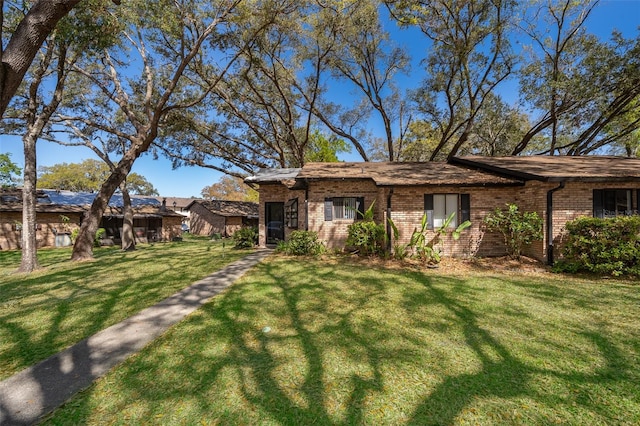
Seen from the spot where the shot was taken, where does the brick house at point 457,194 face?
facing the viewer

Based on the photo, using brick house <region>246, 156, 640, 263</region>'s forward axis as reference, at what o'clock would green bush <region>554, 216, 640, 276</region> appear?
The green bush is roughly at 10 o'clock from the brick house.

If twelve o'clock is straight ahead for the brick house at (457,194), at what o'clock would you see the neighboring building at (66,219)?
The neighboring building is roughly at 3 o'clock from the brick house.

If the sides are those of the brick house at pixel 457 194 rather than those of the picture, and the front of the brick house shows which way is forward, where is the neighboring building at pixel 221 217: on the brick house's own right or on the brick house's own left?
on the brick house's own right

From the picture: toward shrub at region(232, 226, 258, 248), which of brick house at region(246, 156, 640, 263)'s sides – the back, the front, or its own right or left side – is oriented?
right
